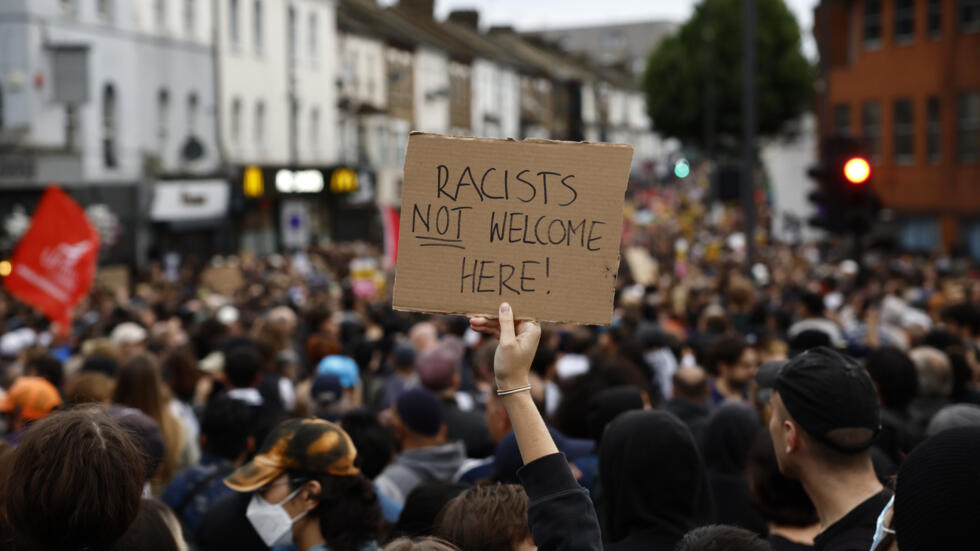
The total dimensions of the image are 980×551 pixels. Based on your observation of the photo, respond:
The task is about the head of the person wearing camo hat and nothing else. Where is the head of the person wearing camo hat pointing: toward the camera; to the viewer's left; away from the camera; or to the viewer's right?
to the viewer's left

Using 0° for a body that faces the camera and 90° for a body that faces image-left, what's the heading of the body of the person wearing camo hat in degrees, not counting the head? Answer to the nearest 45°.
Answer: approximately 90°

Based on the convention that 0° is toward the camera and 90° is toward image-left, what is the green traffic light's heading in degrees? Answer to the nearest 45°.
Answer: approximately 0°

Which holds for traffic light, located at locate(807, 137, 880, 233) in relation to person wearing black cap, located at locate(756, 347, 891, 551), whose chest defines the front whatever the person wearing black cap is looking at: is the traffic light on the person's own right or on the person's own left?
on the person's own right

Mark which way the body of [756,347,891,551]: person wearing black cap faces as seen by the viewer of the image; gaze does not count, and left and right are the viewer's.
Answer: facing away from the viewer and to the left of the viewer

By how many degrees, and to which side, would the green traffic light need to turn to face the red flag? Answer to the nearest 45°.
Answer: approximately 45° to its right

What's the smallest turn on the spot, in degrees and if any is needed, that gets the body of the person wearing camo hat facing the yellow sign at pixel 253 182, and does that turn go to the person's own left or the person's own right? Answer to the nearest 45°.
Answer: approximately 90° to the person's own right
